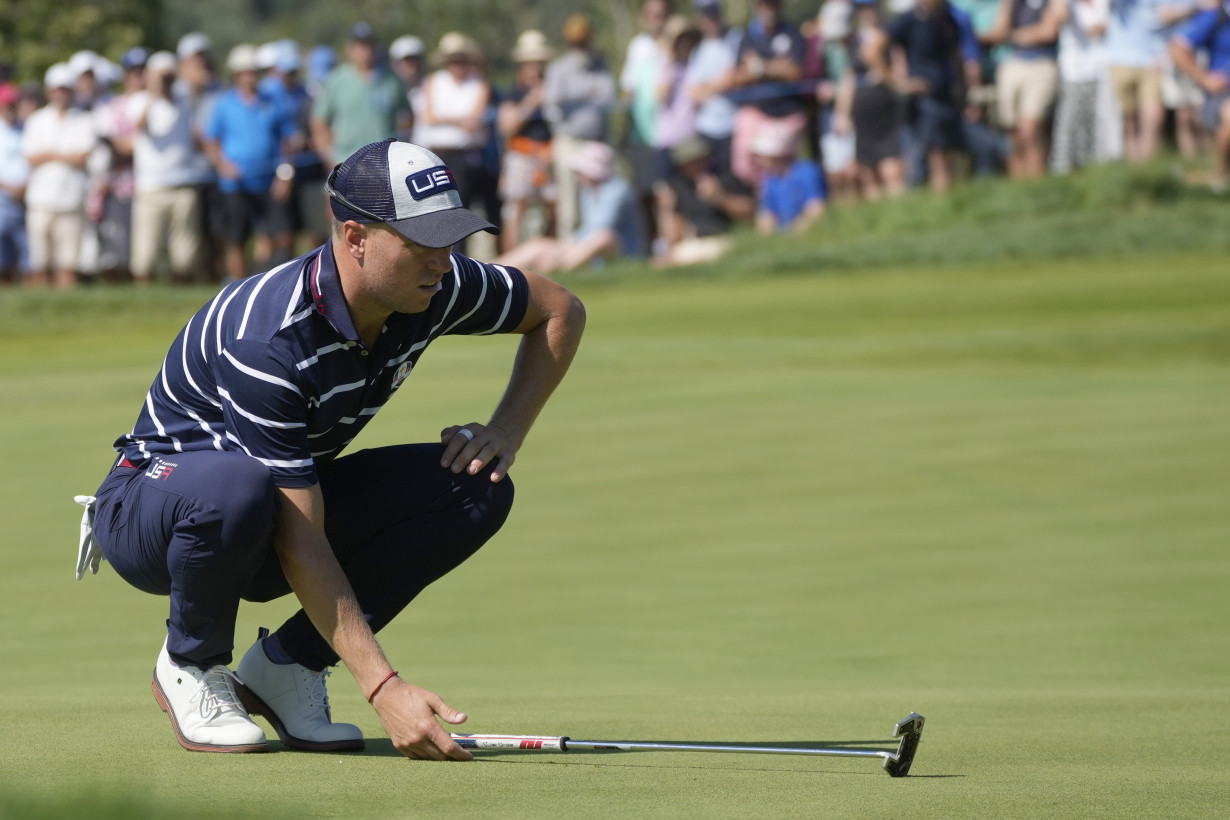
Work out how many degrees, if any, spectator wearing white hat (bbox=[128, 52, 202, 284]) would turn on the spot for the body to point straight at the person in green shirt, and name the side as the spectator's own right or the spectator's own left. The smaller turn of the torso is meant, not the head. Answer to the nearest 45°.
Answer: approximately 45° to the spectator's own left

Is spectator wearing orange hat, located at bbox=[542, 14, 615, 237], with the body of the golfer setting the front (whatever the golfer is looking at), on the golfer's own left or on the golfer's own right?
on the golfer's own left

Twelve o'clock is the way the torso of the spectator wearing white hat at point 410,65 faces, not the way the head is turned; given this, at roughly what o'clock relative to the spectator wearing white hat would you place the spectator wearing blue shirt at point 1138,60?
The spectator wearing blue shirt is roughly at 10 o'clock from the spectator wearing white hat.

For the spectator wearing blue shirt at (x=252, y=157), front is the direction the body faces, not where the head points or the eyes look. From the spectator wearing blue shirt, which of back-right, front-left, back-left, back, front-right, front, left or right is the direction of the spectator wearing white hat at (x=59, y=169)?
back-right

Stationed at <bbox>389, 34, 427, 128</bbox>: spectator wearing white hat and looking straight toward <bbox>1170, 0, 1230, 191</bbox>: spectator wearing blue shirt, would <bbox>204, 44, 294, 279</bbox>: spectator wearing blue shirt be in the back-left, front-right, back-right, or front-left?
back-right

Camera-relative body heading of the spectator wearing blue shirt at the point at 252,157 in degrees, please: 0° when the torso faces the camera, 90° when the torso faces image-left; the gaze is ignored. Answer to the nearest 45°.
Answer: approximately 0°

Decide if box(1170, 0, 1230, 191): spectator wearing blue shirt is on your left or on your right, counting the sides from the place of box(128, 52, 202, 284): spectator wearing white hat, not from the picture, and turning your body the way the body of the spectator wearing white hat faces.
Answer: on your left

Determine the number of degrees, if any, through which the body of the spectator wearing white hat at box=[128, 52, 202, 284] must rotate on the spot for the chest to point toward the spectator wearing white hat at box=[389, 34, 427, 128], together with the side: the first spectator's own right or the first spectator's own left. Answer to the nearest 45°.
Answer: approximately 90° to the first spectator's own left
